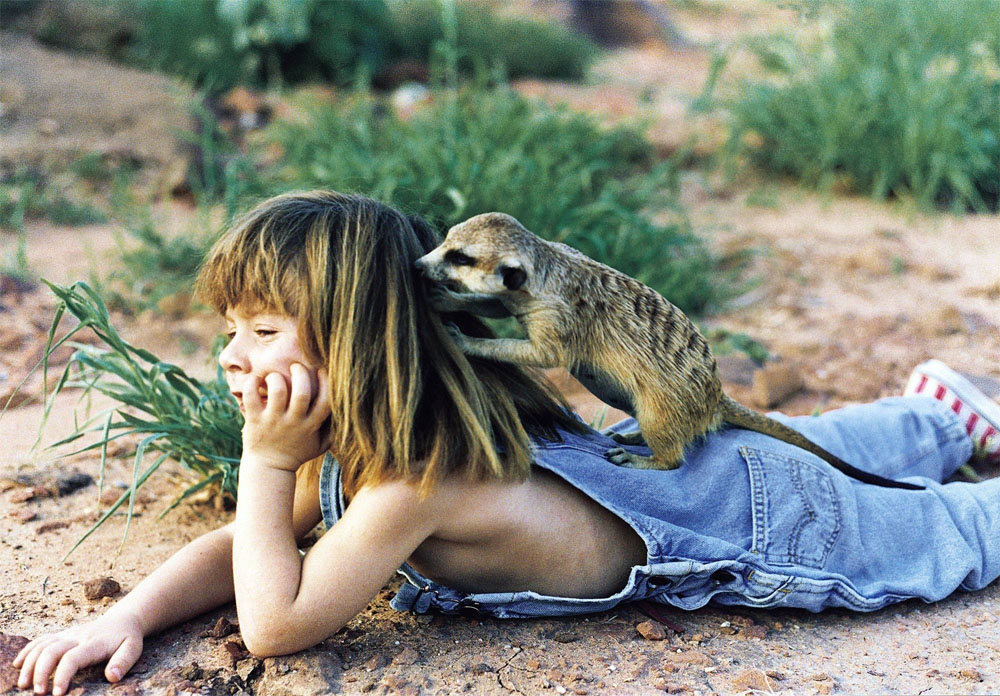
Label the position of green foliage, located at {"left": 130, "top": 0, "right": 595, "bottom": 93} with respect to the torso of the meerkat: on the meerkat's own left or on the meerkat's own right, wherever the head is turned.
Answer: on the meerkat's own right

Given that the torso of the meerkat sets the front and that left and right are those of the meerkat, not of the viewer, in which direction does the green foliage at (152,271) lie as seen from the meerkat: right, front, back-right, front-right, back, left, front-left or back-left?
front-right

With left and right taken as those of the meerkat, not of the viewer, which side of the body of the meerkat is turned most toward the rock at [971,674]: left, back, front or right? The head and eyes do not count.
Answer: back

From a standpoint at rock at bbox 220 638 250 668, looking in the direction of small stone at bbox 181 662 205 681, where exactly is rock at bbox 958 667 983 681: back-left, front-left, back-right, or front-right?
back-left

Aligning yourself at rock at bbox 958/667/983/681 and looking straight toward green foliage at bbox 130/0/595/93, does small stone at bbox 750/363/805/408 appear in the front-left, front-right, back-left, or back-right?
front-right

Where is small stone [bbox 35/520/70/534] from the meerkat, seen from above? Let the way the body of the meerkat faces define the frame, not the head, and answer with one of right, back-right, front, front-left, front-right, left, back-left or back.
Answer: front

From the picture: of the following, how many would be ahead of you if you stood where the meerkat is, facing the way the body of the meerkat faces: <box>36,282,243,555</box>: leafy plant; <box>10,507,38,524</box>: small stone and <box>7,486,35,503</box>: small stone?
3

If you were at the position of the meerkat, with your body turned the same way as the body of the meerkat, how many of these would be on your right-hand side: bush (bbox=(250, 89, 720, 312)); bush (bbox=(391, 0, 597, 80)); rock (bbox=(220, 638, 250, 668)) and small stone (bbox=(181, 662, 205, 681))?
2

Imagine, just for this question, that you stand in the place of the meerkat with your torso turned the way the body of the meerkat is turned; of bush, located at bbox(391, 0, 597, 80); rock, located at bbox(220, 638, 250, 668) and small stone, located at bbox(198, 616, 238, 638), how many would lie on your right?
1

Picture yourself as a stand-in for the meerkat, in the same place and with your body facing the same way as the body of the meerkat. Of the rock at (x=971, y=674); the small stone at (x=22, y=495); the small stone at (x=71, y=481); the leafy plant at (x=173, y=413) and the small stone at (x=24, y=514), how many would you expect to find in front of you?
4

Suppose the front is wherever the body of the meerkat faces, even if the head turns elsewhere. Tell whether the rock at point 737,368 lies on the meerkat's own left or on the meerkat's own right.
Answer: on the meerkat's own right

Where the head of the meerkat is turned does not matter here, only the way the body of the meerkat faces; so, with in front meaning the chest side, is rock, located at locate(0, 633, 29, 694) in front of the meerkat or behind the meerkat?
in front

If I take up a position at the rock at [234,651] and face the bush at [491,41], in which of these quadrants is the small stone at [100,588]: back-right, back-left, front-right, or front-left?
front-left

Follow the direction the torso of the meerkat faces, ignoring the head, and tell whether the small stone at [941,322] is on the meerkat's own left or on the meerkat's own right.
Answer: on the meerkat's own right

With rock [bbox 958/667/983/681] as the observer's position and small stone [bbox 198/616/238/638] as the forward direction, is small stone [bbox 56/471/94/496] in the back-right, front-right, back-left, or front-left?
front-right

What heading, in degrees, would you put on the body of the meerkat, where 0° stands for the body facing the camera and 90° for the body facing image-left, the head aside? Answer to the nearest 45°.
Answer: approximately 90°

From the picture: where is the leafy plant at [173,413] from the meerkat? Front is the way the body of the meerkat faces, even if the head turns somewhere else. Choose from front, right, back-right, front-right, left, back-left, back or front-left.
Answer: front

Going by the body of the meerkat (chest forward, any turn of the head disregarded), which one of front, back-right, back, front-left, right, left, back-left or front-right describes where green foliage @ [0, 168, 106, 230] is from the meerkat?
front-right
